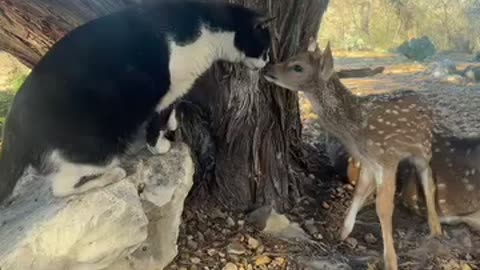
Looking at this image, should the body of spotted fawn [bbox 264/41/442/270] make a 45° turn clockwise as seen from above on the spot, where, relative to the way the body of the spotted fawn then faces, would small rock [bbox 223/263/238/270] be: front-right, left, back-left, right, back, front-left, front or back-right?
front-left

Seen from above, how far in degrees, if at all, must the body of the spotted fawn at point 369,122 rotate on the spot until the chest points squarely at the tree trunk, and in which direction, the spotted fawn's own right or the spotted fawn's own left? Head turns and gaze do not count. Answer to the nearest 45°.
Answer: approximately 45° to the spotted fawn's own right

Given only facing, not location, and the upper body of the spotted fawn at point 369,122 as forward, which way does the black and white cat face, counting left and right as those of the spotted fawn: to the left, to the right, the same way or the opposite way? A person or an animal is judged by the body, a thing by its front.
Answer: the opposite way

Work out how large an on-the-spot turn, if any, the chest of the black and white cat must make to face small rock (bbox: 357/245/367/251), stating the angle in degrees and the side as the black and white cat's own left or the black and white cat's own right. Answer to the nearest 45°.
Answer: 0° — it already faces it

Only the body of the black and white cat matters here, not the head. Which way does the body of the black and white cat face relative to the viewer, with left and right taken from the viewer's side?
facing to the right of the viewer

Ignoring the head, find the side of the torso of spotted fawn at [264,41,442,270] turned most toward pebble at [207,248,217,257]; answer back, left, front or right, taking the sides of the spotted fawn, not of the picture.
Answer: front

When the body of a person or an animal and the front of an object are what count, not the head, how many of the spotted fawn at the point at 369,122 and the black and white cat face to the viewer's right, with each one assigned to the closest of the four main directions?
1

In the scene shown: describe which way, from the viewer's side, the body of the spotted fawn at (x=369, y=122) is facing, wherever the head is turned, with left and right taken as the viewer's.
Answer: facing the viewer and to the left of the viewer

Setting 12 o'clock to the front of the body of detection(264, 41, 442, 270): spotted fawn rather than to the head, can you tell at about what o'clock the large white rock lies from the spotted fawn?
The large white rock is roughly at 12 o'clock from the spotted fawn.

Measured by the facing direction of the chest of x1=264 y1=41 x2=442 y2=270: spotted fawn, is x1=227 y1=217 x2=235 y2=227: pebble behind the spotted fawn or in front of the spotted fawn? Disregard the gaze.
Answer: in front
